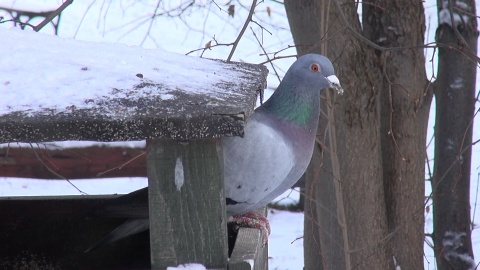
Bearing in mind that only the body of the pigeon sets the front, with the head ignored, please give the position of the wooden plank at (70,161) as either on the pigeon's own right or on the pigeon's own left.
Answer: on the pigeon's own left

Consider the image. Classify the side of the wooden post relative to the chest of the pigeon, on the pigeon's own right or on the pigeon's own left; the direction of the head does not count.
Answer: on the pigeon's own right

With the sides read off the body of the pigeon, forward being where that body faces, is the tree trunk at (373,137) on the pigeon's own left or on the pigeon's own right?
on the pigeon's own left

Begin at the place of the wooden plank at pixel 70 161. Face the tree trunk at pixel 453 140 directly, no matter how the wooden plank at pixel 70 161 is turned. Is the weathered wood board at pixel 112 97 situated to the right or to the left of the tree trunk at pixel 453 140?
right

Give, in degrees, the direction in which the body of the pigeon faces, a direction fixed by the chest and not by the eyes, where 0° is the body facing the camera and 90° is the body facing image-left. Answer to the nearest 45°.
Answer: approximately 270°

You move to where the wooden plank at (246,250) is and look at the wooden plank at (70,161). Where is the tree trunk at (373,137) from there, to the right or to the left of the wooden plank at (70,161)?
right

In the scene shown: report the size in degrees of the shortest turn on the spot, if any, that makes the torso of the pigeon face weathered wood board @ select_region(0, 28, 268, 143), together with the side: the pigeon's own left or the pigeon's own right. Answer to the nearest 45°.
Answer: approximately 135° to the pigeon's own right

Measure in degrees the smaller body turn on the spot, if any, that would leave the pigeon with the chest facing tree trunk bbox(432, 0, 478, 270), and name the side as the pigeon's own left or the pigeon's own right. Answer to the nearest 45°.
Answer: approximately 45° to the pigeon's own left
